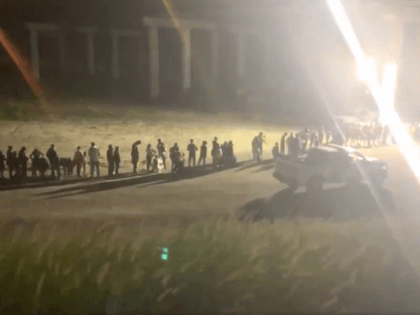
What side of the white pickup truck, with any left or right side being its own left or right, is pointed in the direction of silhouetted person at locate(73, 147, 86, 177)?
back

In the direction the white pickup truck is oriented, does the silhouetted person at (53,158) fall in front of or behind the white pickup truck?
behind

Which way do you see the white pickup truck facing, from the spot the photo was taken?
facing away from the viewer and to the right of the viewer

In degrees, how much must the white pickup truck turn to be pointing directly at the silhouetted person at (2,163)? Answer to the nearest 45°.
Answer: approximately 180°

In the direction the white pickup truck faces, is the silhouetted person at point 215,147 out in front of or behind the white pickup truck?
behind

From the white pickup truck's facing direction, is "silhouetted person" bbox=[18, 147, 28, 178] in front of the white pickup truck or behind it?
behind

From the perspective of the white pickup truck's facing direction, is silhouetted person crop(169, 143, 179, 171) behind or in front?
behind
